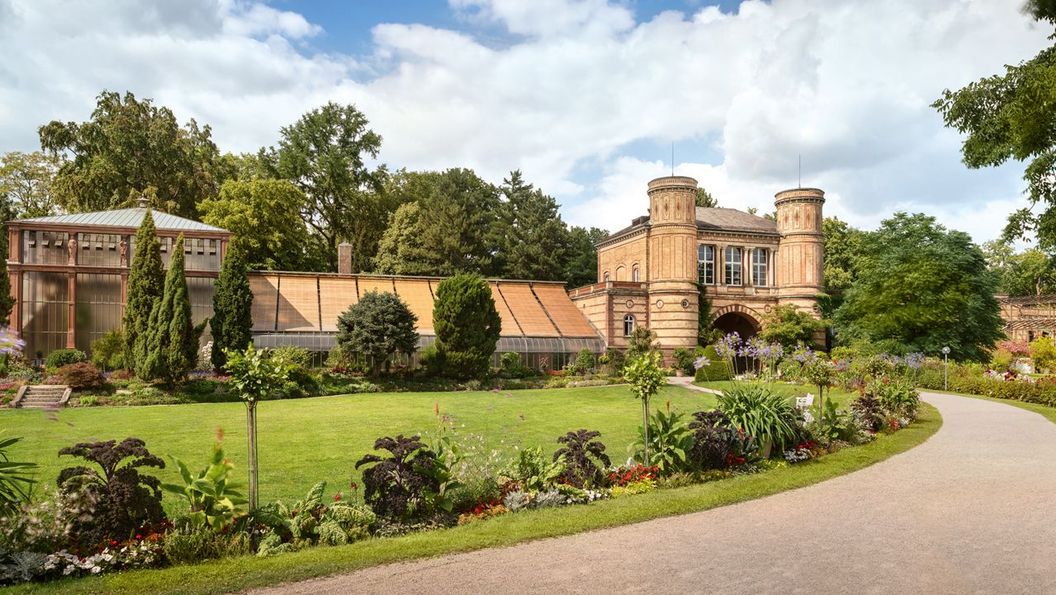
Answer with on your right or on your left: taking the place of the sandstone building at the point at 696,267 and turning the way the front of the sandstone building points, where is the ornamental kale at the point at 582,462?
on your right

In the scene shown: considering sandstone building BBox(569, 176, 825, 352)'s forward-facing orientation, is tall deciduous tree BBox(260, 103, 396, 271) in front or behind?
behind

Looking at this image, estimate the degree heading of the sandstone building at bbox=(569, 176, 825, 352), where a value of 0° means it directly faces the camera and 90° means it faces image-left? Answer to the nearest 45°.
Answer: approximately 315°

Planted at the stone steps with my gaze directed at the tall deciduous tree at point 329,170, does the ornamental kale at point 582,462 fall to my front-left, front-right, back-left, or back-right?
back-right

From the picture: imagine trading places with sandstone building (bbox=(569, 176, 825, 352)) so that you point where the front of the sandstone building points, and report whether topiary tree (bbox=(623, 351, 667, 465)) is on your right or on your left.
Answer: on your right

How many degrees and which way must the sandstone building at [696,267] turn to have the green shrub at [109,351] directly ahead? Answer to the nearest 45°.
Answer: approximately 90° to its right

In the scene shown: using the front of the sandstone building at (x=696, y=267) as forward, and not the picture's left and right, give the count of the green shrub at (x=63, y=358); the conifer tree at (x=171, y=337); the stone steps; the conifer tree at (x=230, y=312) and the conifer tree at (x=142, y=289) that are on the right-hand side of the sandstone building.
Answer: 5

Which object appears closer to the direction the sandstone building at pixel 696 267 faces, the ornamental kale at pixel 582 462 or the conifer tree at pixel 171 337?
the ornamental kale

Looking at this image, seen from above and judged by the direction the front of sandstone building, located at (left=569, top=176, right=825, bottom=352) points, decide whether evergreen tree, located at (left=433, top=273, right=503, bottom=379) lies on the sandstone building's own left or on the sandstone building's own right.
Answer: on the sandstone building's own right

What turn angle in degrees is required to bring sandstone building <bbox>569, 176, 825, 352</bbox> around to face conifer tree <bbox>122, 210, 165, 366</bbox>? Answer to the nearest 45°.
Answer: approximately 90° to its right

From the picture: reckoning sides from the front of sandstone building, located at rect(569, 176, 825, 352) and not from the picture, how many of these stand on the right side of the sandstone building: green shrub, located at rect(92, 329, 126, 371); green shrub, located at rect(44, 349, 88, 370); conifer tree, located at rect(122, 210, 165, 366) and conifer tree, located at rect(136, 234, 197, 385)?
4

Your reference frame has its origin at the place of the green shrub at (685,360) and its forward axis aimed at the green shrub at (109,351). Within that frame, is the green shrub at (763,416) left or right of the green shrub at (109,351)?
left

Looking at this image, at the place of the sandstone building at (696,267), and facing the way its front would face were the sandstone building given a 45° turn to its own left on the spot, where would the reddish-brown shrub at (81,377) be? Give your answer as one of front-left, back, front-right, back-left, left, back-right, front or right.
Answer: back-right

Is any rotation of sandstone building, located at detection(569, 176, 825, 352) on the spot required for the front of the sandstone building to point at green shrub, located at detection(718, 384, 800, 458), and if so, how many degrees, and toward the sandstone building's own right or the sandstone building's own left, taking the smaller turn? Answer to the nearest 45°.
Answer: approximately 45° to the sandstone building's own right

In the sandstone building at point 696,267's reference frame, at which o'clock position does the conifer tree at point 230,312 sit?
The conifer tree is roughly at 3 o'clock from the sandstone building.

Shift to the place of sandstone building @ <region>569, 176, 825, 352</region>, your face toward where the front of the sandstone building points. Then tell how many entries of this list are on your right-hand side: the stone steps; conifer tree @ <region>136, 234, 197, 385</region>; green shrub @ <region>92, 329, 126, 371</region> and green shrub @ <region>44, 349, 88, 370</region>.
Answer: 4
